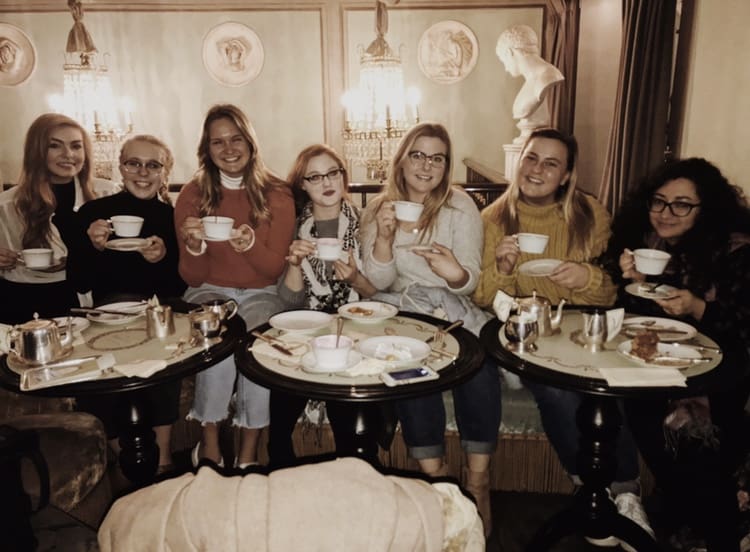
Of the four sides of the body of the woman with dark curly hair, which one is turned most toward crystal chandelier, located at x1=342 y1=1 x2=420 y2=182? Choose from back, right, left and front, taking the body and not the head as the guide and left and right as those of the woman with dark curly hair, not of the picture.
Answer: right

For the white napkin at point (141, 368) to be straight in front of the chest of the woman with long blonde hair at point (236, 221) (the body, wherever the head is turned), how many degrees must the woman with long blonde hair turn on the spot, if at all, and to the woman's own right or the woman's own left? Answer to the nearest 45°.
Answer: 0° — they already face it

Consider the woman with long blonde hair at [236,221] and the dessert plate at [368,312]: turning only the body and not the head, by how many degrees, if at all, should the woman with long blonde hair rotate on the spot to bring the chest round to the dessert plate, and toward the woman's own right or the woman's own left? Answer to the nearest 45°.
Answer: approximately 45° to the woman's own left

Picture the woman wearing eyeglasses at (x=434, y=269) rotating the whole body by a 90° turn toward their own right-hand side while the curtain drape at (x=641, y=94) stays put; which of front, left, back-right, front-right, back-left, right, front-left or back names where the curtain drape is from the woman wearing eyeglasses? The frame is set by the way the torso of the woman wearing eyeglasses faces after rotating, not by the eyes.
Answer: back-right

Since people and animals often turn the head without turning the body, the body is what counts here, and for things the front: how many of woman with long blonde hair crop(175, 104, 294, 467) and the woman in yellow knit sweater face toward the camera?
2

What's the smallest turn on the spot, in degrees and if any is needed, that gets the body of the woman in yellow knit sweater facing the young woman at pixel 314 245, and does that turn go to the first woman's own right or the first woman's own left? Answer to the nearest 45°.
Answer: approximately 90° to the first woman's own right

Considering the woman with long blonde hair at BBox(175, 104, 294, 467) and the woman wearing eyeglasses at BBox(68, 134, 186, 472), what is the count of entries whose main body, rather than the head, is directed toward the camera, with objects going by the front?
2

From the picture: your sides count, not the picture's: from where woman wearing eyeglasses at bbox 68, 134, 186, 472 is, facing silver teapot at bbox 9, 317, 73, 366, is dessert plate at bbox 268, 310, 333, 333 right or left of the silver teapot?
left
